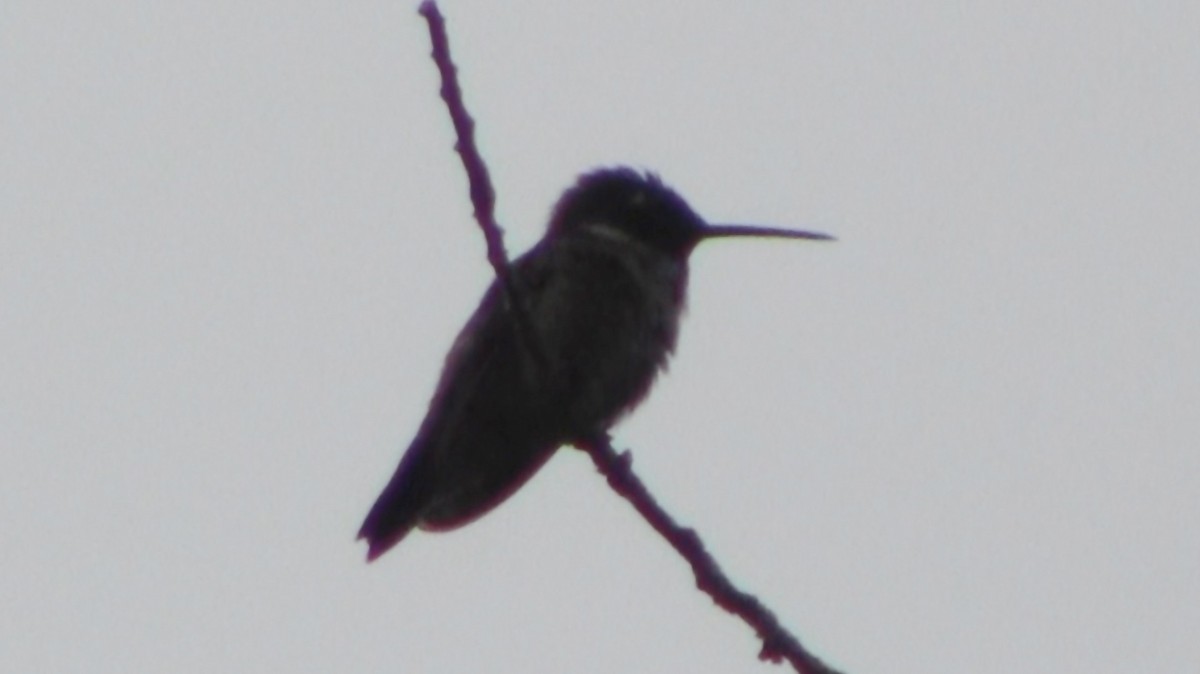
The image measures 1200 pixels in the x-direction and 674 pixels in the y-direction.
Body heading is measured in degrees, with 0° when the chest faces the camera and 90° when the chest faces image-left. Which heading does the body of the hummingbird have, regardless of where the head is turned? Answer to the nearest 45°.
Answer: approximately 270°
